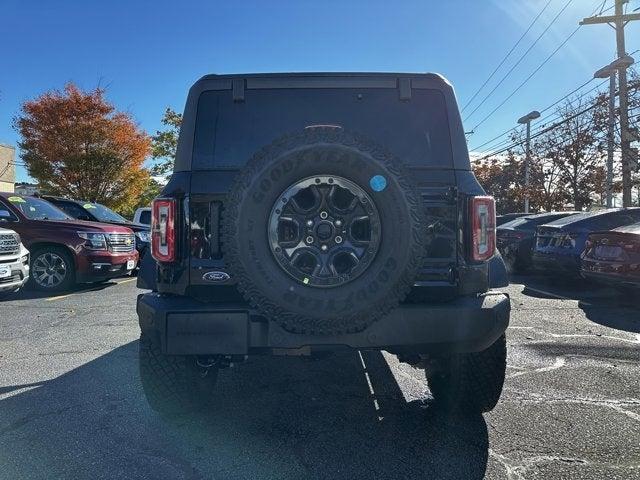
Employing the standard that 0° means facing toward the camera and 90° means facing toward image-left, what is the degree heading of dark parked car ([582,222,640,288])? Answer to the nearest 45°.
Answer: approximately 225°

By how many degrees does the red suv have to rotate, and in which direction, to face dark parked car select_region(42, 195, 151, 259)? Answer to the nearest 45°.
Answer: approximately 135° to its left

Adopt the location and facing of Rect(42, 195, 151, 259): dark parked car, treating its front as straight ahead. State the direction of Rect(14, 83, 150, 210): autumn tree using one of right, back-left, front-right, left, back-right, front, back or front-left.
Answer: back-left

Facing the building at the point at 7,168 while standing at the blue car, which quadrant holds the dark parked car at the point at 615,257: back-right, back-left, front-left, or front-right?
back-left

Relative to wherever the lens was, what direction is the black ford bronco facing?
facing away from the viewer

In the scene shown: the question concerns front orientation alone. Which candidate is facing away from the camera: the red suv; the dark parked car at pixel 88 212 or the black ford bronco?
the black ford bronco

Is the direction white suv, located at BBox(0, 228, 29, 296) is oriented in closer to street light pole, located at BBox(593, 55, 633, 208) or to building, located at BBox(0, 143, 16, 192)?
the street light pole
